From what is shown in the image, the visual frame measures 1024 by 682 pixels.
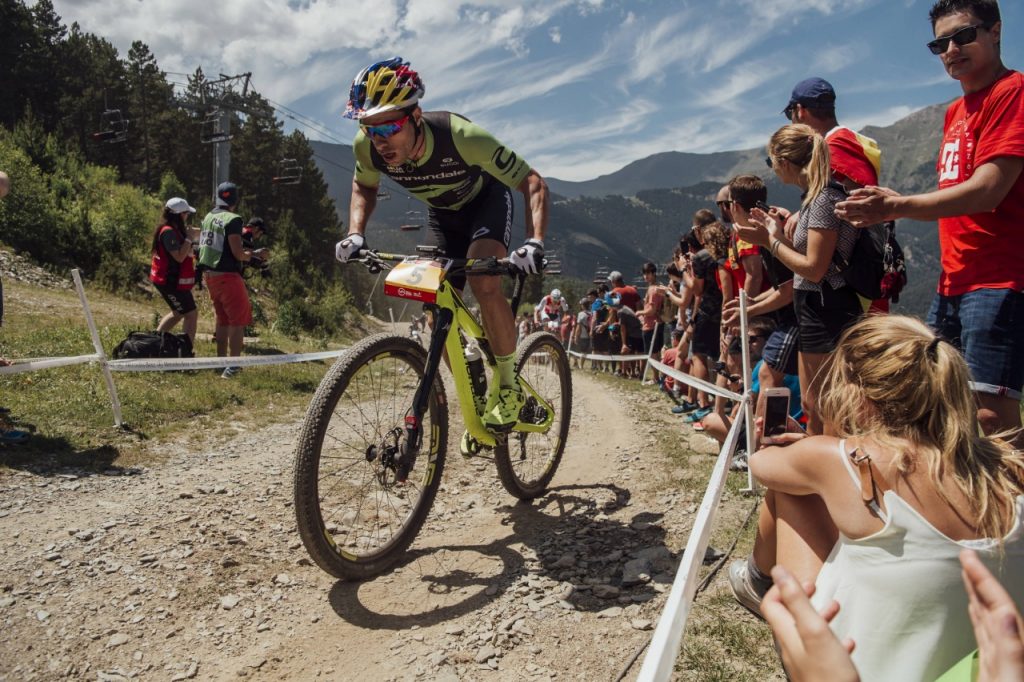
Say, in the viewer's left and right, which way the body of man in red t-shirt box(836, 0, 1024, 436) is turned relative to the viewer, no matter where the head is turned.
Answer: facing the viewer and to the left of the viewer

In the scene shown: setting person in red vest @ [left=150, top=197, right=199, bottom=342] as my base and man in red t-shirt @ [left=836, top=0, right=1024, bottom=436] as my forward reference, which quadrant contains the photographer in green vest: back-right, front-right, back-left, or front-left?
front-left

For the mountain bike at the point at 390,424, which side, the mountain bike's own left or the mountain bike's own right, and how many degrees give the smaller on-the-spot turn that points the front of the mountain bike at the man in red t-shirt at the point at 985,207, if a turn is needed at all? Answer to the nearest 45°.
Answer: approximately 135° to the mountain bike's own left

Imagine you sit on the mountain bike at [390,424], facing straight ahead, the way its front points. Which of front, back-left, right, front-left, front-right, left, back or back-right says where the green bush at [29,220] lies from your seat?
right

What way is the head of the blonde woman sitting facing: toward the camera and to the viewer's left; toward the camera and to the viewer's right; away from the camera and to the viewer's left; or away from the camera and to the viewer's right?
away from the camera and to the viewer's left

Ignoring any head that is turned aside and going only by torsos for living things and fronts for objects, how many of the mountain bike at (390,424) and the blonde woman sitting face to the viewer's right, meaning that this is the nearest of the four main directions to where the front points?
0

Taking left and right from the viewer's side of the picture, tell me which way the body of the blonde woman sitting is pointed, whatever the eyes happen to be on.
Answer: facing away from the viewer and to the left of the viewer

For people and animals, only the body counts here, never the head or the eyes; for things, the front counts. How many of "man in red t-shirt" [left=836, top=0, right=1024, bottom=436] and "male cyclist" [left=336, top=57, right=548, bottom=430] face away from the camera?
0

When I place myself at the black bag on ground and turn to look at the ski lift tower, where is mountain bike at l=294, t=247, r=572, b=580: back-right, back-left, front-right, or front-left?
back-right

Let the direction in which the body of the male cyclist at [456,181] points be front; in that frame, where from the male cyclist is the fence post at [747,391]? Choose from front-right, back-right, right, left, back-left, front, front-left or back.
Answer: back-left

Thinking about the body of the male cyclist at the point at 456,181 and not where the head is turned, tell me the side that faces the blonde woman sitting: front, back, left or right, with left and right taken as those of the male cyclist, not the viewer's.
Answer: left

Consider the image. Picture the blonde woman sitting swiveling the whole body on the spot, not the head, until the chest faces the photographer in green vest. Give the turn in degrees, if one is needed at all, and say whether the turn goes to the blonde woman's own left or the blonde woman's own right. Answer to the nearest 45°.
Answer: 0° — they already face them

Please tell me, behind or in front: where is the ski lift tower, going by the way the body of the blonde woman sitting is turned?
in front

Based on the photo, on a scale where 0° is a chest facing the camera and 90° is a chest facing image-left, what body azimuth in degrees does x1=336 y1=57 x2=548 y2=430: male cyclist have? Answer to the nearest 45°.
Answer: approximately 45°
